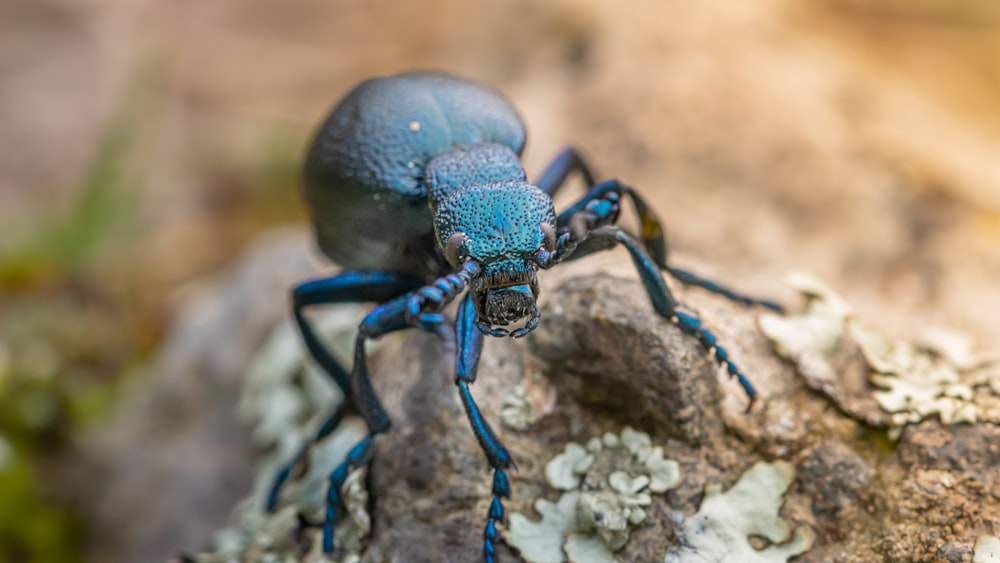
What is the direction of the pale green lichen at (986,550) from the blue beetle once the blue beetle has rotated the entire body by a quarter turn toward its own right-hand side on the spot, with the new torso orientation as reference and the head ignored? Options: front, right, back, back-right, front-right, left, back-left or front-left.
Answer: left

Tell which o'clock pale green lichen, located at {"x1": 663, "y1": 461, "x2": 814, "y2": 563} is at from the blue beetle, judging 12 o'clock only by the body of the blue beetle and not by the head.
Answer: The pale green lichen is roughly at 12 o'clock from the blue beetle.

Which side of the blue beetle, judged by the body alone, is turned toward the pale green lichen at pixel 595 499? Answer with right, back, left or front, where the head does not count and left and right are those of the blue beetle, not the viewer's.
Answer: front

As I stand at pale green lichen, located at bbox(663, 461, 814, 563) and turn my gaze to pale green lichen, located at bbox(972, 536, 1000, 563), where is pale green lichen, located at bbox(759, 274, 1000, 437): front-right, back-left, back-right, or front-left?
front-left

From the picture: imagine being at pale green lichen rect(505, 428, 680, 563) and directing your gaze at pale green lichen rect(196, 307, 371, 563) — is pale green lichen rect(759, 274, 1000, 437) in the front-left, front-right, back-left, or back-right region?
back-right

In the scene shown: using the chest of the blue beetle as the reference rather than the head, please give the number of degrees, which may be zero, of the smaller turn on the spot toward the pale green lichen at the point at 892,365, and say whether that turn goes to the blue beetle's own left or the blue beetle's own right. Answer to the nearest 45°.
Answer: approximately 45° to the blue beetle's own left

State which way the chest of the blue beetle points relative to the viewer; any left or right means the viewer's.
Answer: facing the viewer and to the right of the viewer
